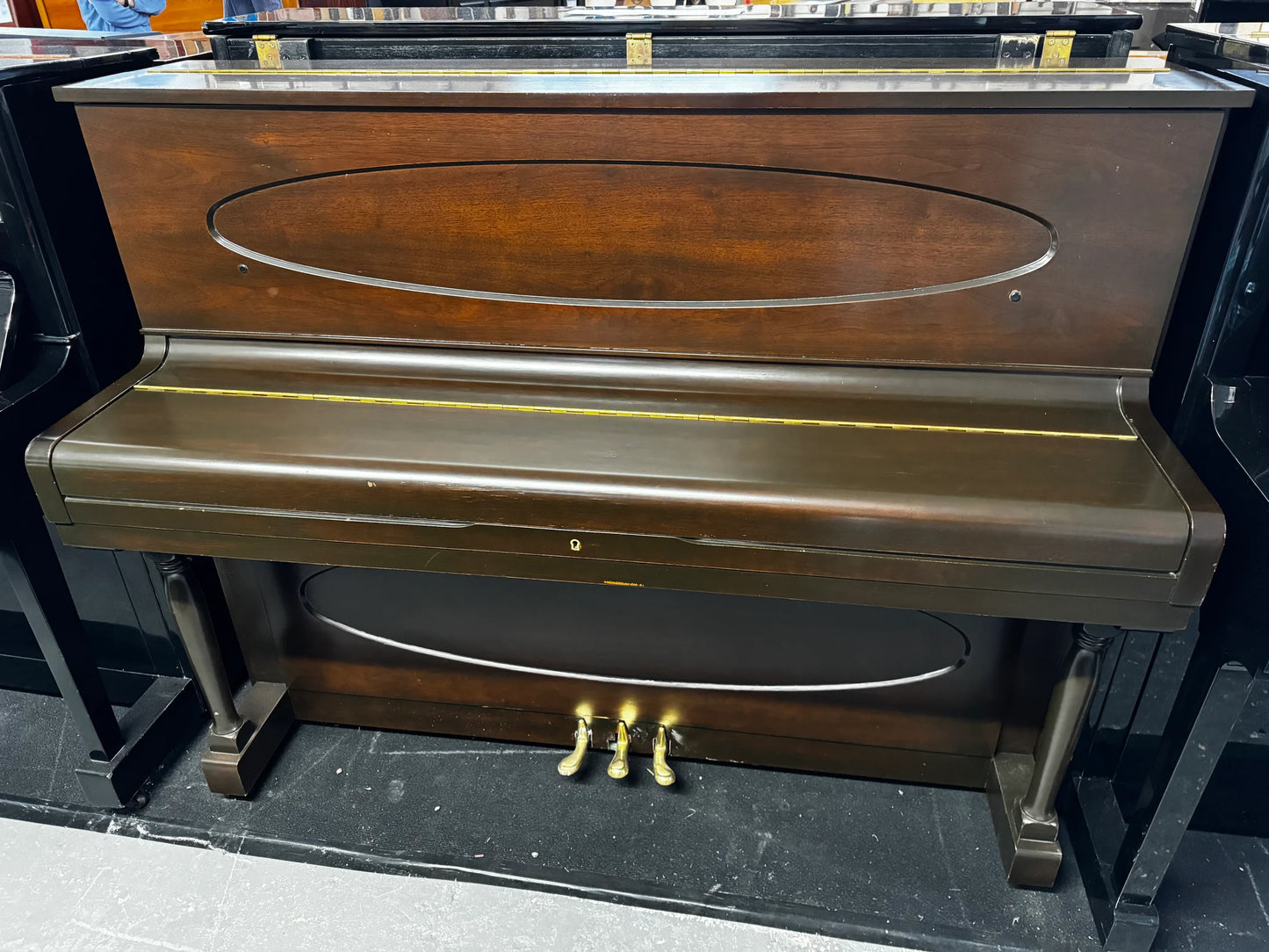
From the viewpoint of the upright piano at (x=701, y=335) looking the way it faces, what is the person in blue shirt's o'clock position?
The person in blue shirt is roughly at 5 o'clock from the upright piano.

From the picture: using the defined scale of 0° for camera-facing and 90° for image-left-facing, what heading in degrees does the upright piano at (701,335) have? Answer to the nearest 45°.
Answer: approximately 0°

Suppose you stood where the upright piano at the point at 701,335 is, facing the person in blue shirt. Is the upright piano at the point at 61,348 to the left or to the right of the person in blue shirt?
left

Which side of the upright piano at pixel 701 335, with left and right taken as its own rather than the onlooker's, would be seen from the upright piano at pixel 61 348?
right
